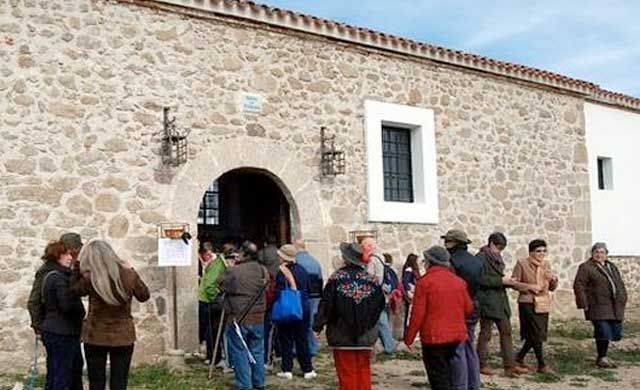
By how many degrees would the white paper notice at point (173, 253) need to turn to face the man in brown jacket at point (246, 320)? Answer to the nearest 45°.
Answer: approximately 45° to its left

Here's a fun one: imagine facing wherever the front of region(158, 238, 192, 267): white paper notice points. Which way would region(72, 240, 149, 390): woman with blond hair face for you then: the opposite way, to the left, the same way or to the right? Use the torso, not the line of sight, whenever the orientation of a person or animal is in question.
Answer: the opposite way

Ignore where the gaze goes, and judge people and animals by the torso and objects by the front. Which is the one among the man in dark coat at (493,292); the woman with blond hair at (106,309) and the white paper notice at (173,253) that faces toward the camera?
the white paper notice

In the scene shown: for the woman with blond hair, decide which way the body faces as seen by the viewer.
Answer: away from the camera

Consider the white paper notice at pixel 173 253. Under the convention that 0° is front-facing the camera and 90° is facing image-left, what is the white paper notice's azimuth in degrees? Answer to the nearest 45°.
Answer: approximately 0°

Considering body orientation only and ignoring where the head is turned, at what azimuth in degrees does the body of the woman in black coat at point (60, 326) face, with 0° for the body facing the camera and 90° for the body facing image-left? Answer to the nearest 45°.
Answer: approximately 270°
